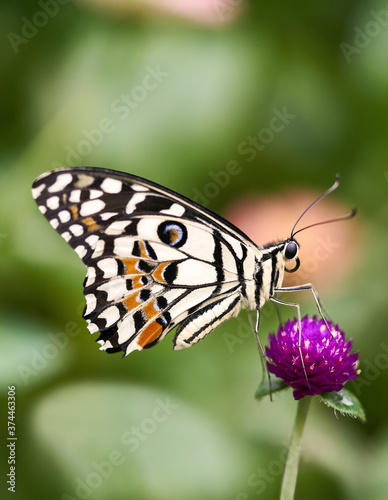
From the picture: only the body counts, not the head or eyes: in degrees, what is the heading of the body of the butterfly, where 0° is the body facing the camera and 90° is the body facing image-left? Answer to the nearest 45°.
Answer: approximately 270°
